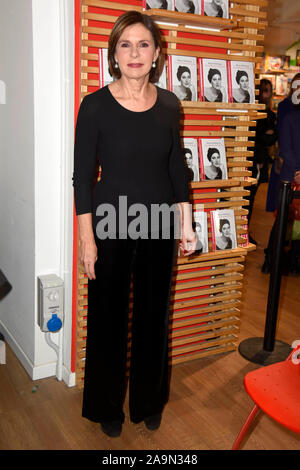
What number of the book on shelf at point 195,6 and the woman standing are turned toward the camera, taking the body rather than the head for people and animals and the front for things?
2
